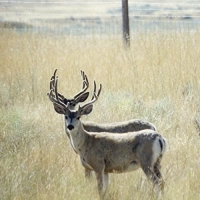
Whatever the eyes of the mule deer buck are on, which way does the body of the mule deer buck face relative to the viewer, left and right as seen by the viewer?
facing to the left of the viewer

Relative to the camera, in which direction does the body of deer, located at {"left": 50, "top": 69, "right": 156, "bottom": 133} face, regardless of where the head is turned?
to the viewer's left
